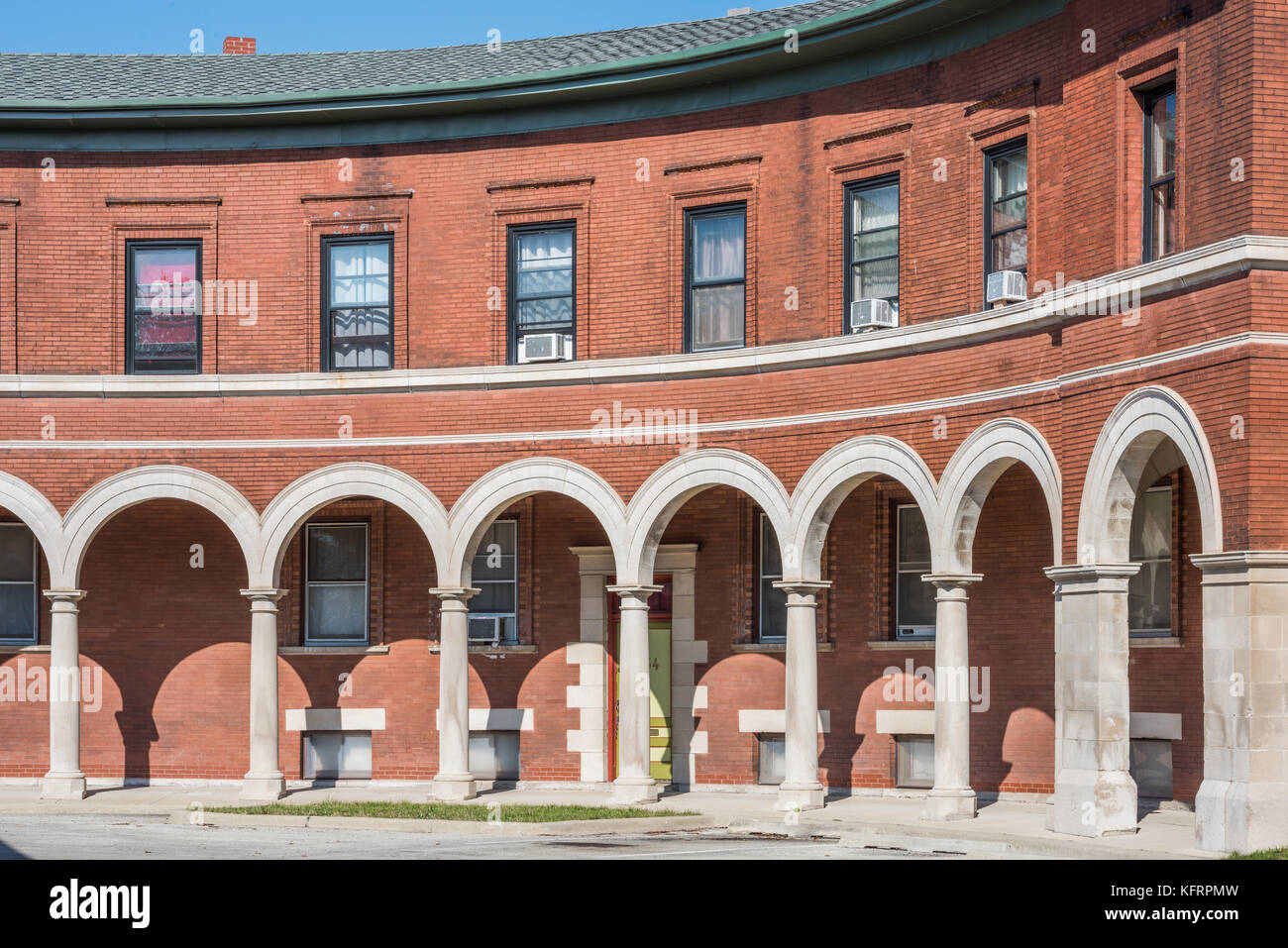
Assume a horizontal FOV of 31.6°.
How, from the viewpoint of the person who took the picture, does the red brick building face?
facing the viewer
